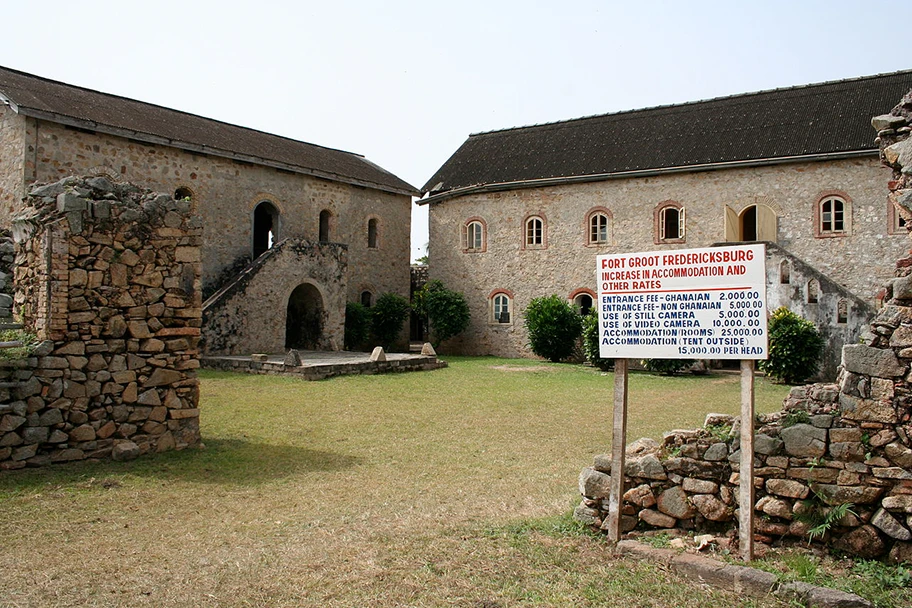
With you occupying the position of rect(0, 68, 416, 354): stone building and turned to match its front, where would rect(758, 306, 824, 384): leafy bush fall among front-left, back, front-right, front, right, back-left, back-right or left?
front

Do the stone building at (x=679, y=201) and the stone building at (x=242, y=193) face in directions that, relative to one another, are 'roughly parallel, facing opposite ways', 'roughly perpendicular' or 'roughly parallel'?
roughly perpendicular

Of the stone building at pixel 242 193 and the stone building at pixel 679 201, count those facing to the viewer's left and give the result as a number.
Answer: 0

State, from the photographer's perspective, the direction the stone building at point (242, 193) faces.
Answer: facing the viewer and to the right of the viewer

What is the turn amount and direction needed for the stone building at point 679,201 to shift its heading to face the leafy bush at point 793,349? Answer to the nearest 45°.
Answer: approximately 45° to its left

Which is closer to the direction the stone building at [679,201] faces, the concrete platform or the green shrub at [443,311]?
the concrete platform

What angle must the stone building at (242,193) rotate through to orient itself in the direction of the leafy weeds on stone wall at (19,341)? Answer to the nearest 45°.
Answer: approximately 45° to its right

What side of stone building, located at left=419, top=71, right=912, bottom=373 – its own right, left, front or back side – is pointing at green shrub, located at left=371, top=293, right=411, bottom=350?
right

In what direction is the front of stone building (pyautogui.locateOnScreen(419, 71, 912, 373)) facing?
toward the camera

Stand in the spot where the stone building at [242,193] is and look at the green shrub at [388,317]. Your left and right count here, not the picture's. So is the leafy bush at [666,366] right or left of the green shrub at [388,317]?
right

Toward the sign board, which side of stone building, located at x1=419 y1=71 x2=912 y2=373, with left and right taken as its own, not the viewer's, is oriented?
front
